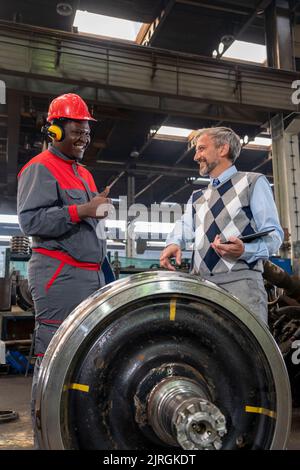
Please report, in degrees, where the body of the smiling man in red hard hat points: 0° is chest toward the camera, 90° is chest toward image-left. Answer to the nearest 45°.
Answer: approximately 315°

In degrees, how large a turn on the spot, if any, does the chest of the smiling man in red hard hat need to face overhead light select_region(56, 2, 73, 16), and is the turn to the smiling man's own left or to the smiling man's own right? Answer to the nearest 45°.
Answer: approximately 135° to the smiling man's own left

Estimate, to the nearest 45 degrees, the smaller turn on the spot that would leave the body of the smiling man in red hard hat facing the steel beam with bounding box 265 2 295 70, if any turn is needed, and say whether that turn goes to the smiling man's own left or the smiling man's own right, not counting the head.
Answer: approximately 90° to the smiling man's own left

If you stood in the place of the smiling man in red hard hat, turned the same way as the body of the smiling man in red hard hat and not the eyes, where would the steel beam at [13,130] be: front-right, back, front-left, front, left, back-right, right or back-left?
back-left

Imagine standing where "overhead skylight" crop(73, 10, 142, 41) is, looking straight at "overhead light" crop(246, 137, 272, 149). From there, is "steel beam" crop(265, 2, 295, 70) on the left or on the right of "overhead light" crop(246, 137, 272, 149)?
right

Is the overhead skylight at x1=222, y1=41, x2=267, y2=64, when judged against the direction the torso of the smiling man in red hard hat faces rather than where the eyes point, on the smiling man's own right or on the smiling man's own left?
on the smiling man's own left

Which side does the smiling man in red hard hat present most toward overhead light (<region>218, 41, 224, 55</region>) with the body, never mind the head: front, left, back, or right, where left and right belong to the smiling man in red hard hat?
left

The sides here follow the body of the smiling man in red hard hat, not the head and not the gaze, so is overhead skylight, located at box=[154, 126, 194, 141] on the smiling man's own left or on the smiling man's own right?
on the smiling man's own left

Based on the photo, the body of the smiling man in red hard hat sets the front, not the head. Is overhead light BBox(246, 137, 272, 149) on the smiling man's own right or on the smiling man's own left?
on the smiling man's own left

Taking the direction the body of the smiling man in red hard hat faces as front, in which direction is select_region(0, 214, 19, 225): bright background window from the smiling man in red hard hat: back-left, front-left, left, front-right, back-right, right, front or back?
back-left
